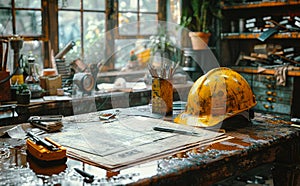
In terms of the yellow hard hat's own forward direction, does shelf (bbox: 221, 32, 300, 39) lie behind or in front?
behind

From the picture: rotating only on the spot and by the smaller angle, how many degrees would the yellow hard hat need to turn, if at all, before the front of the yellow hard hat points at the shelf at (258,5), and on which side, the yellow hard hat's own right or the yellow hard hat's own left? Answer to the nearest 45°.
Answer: approximately 135° to the yellow hard hat's own right

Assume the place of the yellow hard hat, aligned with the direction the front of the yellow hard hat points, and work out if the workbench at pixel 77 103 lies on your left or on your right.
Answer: on your right

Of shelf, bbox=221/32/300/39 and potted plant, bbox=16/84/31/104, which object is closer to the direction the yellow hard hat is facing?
the potted plant

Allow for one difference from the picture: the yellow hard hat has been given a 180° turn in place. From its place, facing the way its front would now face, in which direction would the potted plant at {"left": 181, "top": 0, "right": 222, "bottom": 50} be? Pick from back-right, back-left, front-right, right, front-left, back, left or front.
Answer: front-left

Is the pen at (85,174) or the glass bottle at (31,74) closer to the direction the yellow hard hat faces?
the pen

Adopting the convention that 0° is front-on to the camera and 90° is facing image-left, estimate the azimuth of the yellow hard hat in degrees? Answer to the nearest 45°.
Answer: approximately 45°

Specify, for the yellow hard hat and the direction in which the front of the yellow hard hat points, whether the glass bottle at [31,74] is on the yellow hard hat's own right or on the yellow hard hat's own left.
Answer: on the yellow hard hat's own right

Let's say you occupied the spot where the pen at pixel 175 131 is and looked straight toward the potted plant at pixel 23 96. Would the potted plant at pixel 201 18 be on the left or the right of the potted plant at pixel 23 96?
right

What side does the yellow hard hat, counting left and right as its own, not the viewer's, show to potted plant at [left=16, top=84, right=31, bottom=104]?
right
